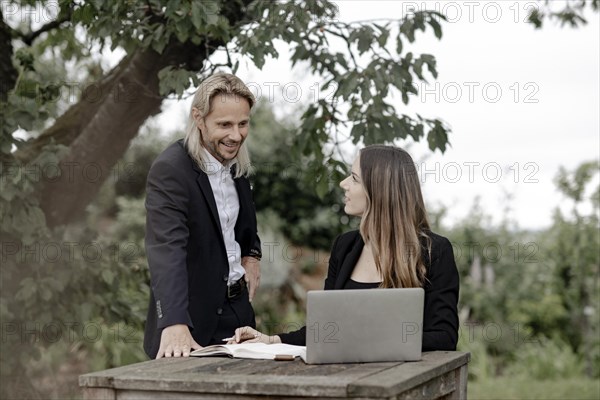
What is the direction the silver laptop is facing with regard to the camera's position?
facing away from the viewer

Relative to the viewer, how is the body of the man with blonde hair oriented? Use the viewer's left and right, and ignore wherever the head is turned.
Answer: facing the viewer and to the right of the viewer

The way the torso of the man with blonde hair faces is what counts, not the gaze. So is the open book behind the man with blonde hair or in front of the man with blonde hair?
in front

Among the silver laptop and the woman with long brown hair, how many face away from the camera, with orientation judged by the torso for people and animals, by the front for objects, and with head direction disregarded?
1

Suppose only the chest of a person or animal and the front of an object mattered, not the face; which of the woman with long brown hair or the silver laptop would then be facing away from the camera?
the silver laptop

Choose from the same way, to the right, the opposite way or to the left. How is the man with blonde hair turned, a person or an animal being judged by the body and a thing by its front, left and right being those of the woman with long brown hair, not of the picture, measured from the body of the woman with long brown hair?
to the left

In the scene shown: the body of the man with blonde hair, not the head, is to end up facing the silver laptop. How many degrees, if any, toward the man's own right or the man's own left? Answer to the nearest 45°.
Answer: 0° — they already face it

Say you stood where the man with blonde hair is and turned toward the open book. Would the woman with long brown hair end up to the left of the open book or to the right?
left

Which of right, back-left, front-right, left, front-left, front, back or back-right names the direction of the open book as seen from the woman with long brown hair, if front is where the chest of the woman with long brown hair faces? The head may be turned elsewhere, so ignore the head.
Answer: front

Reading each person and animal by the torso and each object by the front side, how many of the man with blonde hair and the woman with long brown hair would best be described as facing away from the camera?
0

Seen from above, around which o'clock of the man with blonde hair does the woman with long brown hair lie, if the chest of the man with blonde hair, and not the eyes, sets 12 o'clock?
The woman with long brown hair is roughly at 11 o'clock from the man with blonde hair.

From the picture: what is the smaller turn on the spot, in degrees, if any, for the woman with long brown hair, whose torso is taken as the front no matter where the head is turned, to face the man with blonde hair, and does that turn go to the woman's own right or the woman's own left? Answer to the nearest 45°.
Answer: approximately 45° to the woman's own right

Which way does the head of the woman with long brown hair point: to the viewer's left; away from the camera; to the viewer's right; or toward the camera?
to the viewer's left

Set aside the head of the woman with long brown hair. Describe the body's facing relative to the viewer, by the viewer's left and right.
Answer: facing the viewer and to the left of the viewer

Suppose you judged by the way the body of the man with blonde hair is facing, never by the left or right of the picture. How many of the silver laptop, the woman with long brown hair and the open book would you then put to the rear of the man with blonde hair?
0

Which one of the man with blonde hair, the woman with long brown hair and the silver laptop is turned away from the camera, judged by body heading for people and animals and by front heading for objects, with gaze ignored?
the silver laptop

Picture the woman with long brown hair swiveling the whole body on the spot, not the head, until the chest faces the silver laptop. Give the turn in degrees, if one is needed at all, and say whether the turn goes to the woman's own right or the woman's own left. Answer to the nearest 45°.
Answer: approximately 45° to the woman's own left

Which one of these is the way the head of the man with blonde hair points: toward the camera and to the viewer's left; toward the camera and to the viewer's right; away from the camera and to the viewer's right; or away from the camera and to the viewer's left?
toward the camera and to the viewer's right
